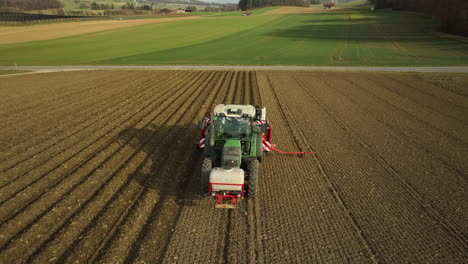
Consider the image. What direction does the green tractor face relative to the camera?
toward the camera
